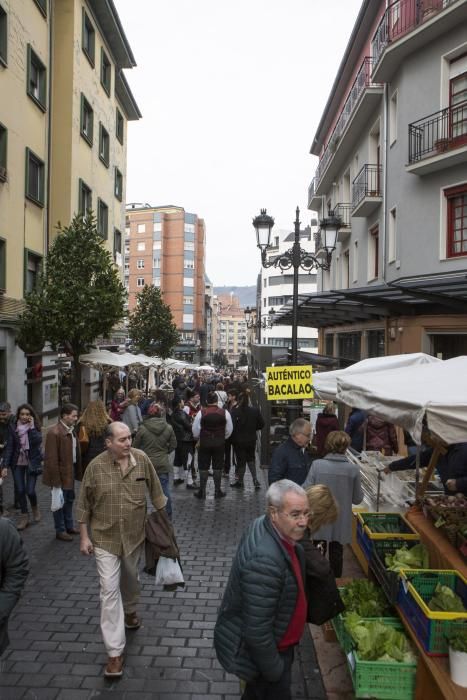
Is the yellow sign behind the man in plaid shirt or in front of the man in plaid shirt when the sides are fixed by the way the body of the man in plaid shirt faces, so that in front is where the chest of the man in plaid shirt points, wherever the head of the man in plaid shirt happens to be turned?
behind

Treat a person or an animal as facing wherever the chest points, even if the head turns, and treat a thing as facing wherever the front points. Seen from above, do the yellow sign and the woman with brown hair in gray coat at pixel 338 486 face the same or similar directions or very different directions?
very different directions

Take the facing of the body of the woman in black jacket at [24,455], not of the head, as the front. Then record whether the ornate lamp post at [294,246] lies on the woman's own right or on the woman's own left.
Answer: on the woman's own left

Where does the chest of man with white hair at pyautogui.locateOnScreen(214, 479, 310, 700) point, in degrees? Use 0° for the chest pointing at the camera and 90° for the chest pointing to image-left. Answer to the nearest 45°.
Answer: approximately 315°

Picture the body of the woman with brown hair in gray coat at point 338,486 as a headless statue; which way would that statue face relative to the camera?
away from the camera

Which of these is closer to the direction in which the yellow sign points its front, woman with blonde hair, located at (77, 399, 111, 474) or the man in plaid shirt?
the man in plaid shirt

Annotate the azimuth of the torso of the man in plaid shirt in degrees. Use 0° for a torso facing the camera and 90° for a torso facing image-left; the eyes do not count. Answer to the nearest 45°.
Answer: approximately 0°

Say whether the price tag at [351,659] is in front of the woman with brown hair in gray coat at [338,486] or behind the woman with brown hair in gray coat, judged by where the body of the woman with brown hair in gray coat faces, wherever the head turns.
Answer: behind

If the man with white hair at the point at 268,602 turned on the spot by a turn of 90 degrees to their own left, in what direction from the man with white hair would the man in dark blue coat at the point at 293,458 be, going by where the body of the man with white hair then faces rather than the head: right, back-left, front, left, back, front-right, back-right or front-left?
front-left
